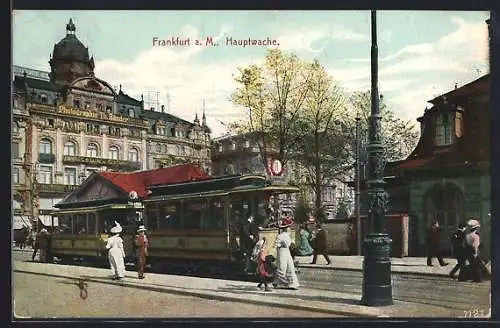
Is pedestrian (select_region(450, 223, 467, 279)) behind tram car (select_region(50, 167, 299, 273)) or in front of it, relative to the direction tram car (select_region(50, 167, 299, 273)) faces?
in front

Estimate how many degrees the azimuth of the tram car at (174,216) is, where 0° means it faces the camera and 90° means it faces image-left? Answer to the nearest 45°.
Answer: approximately 315°

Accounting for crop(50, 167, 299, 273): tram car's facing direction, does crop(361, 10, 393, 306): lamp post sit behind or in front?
in front
